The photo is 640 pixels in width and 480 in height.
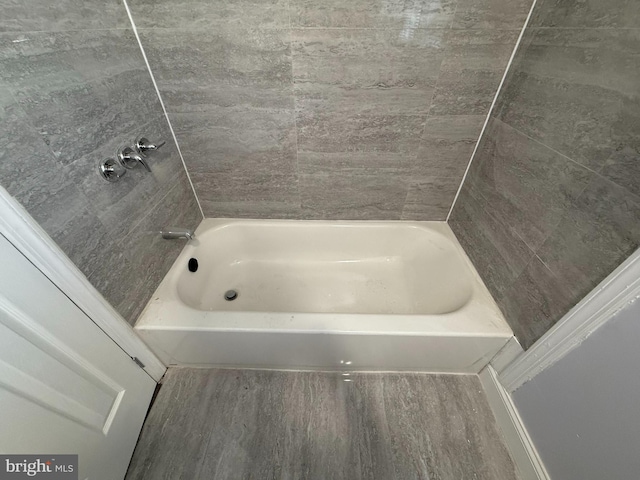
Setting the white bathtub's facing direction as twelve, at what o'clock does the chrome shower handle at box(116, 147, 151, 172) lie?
The chrome shower handle is roughly at 3 o'clock from the white bathtub.

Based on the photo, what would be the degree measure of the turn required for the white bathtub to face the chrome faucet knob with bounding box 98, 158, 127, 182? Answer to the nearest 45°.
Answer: approximately 90° to its right

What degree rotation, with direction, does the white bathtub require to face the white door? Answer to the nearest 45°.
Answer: approximately 45° to its right

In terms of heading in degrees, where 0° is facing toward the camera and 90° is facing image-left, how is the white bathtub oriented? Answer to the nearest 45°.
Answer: approximately 0°

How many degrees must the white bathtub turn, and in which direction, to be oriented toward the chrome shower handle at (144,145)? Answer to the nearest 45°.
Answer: approximately 90° to its right

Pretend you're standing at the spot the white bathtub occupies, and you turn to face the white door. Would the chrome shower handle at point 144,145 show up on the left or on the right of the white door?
right
